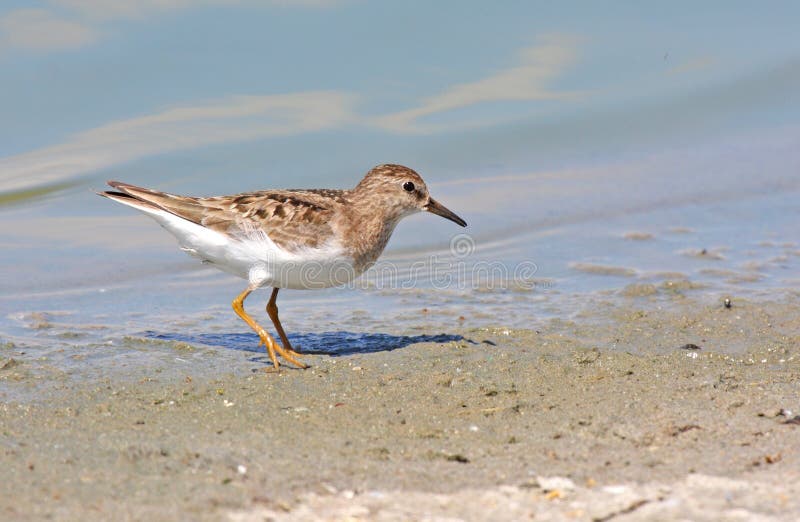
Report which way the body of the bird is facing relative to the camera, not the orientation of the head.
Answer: to the viewer's right
